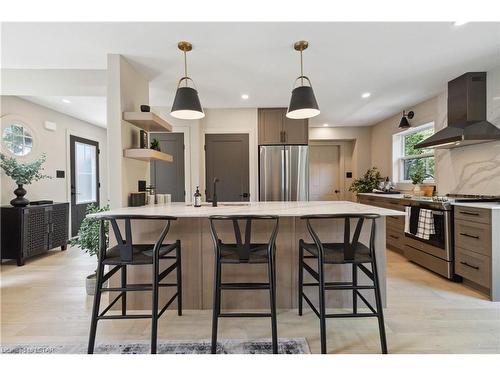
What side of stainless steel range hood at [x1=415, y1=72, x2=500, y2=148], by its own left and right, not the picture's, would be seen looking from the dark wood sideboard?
front

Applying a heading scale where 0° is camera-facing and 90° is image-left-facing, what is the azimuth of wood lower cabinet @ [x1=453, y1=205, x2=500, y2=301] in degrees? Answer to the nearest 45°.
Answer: approximately 45°

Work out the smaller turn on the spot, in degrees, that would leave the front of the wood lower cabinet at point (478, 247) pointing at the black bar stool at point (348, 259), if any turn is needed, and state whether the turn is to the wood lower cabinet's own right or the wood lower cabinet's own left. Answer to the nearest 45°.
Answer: approximately 45° to the wood lower cabinet's own left

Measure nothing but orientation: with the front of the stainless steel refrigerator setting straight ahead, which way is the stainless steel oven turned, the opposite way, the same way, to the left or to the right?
to the right

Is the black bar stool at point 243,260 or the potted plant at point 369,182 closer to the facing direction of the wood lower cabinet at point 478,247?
the black bar stool

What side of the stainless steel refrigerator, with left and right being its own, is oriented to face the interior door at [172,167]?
right

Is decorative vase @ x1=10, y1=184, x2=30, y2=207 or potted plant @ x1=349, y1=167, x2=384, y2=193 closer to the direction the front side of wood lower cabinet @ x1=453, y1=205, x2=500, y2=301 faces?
the decorative vase

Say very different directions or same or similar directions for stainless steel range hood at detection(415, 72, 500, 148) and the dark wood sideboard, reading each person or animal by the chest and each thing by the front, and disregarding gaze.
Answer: very different directions

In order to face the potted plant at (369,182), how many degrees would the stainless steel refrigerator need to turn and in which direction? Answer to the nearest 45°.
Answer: approximately 135° to its left

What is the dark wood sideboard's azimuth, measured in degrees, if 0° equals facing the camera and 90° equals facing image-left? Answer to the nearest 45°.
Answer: approximately 315°

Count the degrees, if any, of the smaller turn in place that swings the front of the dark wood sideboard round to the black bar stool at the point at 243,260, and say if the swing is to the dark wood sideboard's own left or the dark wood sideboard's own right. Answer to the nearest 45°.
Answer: approximately 45° to the dark wood sideboard's own right

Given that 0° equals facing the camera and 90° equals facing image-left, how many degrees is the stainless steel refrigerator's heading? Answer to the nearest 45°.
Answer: approximately 0°

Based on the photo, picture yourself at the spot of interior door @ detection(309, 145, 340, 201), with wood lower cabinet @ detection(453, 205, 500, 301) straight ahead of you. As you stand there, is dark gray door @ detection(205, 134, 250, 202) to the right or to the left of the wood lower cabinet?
right

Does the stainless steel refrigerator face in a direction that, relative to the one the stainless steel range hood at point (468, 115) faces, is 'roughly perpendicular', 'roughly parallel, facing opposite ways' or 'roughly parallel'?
roughly perpendicular
